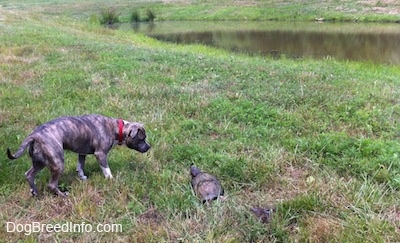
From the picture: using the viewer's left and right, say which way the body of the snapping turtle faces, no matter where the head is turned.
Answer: facing away from the viewer and to the left of the viewer

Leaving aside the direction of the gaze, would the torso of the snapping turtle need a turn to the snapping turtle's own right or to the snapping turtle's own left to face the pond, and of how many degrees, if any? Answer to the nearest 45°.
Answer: approximately 45° to the snapping turtle's own right

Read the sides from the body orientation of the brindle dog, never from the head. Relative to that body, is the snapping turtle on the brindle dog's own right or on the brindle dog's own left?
on the brindle dog's own right

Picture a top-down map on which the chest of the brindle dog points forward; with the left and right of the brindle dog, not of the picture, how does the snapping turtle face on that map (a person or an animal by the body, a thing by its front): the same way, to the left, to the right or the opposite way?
to the left

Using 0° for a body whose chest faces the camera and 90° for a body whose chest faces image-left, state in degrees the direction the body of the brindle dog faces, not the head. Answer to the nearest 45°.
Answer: approximately 225°
